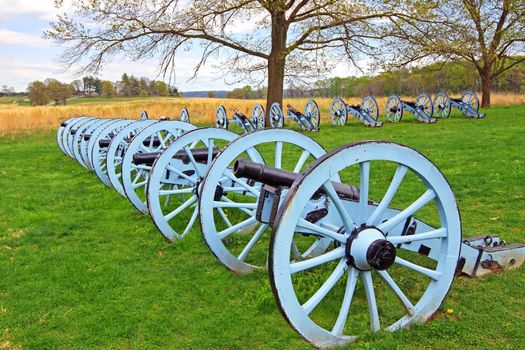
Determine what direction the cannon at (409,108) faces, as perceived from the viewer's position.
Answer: facing away from the viewer and to the left of the viewer

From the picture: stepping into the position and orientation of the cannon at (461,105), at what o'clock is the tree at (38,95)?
The tree is roughly at 11 o'clock from the cannon.

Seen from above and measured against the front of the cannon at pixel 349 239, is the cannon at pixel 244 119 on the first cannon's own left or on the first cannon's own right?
on the first cannon's own right

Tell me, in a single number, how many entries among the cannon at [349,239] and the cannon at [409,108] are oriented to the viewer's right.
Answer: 0

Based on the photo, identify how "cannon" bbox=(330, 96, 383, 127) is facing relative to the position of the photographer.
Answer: facing away from the viewer and to the left of the viewer

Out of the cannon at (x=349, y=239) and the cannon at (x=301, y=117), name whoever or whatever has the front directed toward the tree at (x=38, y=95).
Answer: the cannon at (x=301, y=117)

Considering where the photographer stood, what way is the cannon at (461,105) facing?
facing away from the viewer and to the left of the viewer

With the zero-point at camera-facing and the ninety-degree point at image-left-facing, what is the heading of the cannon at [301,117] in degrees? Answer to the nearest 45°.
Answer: approximately 135°

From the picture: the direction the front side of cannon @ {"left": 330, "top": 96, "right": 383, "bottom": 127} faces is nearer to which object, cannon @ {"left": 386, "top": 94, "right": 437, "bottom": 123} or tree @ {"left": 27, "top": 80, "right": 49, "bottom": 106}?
the tree

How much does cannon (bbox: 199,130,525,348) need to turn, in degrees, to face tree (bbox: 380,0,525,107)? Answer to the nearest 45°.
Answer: approximately 135° to its right
